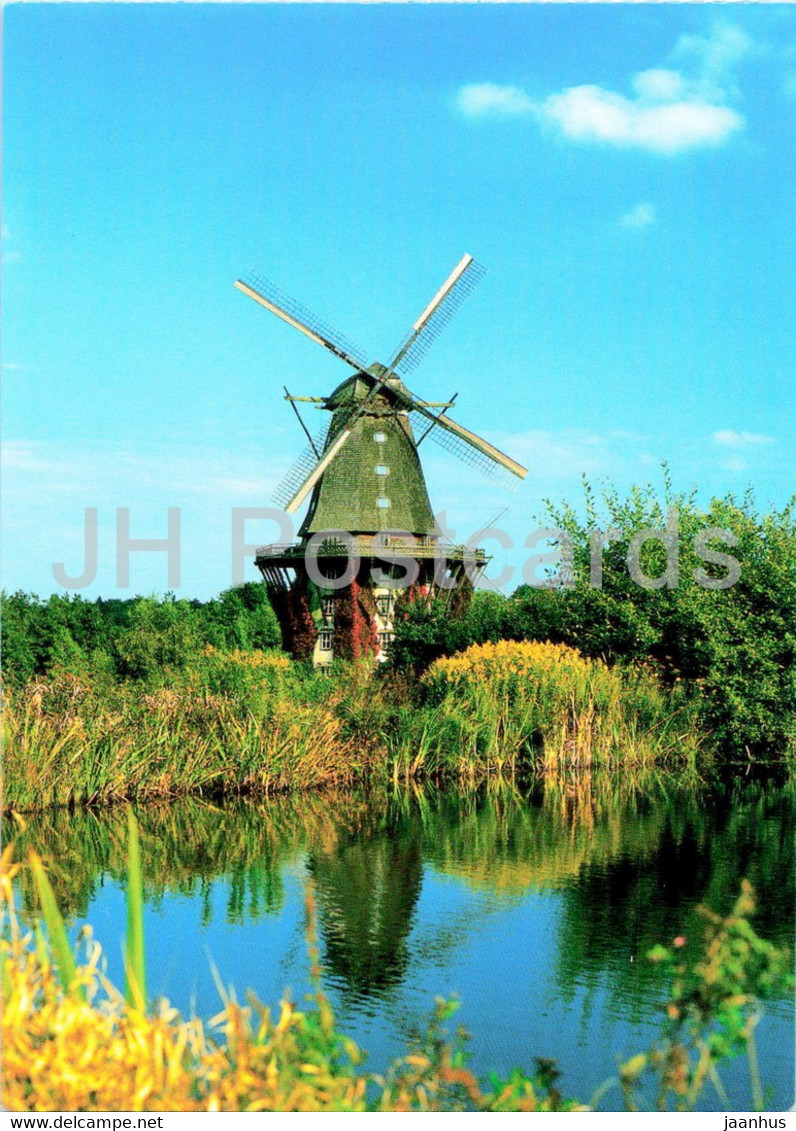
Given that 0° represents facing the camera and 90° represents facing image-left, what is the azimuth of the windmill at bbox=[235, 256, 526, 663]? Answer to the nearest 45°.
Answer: approximately 0°
